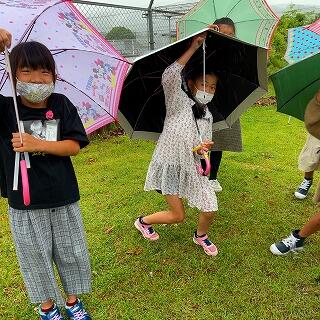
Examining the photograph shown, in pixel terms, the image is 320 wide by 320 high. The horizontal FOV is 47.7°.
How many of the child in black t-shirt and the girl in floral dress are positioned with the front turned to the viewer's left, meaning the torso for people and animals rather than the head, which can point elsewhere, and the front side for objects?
0

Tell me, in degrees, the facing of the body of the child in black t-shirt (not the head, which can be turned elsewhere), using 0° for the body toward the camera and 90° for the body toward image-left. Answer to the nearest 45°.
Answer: approximately 0°

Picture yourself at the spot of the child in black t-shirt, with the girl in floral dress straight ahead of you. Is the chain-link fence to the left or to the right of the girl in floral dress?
left

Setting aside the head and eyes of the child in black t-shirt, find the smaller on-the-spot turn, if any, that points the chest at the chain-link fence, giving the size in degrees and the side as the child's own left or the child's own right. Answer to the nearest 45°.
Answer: approximately 180°

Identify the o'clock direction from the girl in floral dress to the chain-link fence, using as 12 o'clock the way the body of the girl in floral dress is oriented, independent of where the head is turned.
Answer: The chain-link fence is roughly at 7 o'clock from the girl in floral dress.

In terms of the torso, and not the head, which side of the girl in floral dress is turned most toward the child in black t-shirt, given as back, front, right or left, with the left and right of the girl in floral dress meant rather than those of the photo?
right

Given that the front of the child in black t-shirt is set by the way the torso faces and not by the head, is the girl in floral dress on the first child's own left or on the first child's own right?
on the first child's own left
